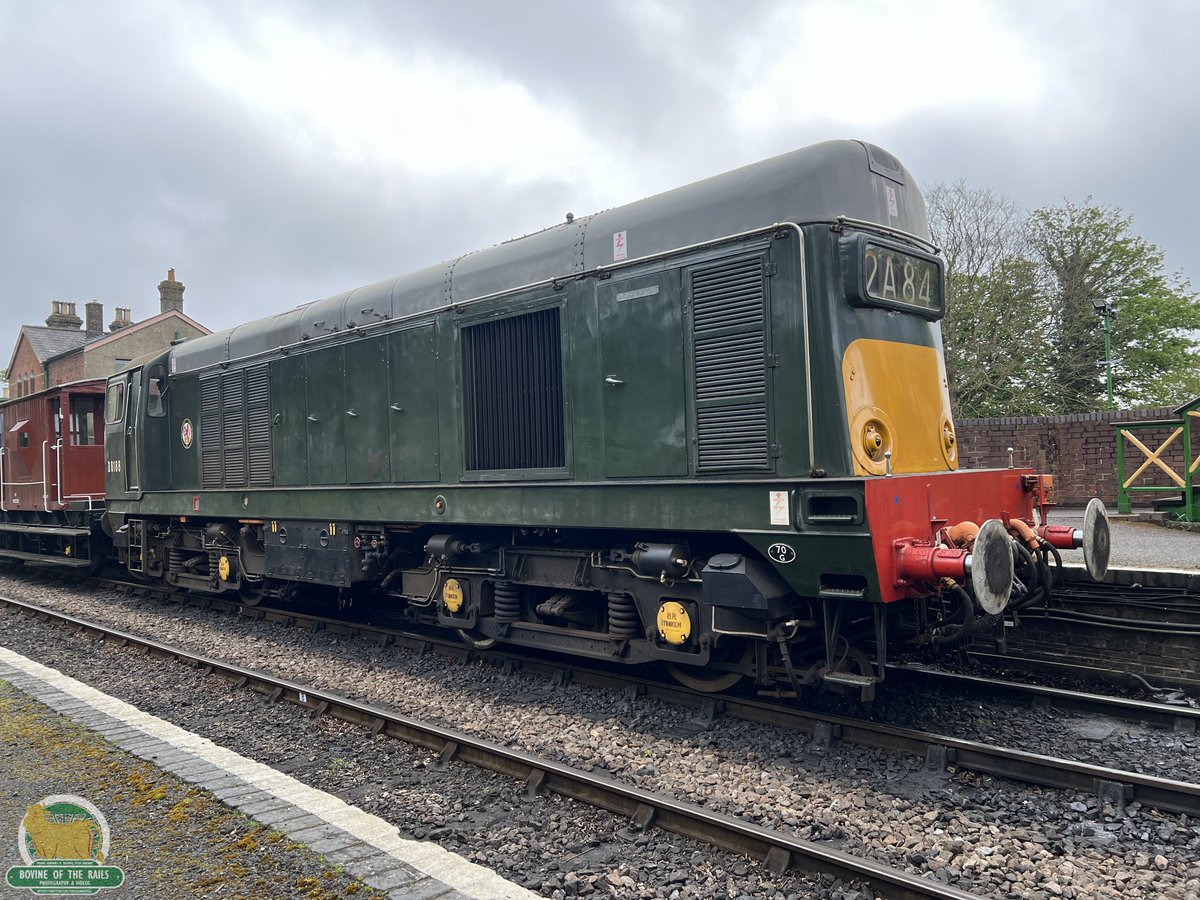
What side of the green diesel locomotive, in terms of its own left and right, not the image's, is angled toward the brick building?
back

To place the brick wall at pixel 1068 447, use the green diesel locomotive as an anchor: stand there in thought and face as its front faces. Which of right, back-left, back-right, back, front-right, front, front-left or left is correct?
left

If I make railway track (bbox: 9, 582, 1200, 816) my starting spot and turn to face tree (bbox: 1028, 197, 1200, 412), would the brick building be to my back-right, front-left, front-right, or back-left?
front-left

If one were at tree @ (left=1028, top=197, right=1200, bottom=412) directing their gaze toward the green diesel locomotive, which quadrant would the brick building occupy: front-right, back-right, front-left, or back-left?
front-right

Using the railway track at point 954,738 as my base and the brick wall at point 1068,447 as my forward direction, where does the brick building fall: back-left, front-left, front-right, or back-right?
front-left

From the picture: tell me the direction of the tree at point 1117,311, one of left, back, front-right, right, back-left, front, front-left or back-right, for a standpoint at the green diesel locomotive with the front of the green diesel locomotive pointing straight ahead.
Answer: left

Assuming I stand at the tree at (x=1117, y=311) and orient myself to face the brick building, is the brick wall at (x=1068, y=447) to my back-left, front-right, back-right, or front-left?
front-left

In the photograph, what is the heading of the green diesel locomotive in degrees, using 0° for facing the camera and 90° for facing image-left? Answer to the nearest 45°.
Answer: approximately 315°
